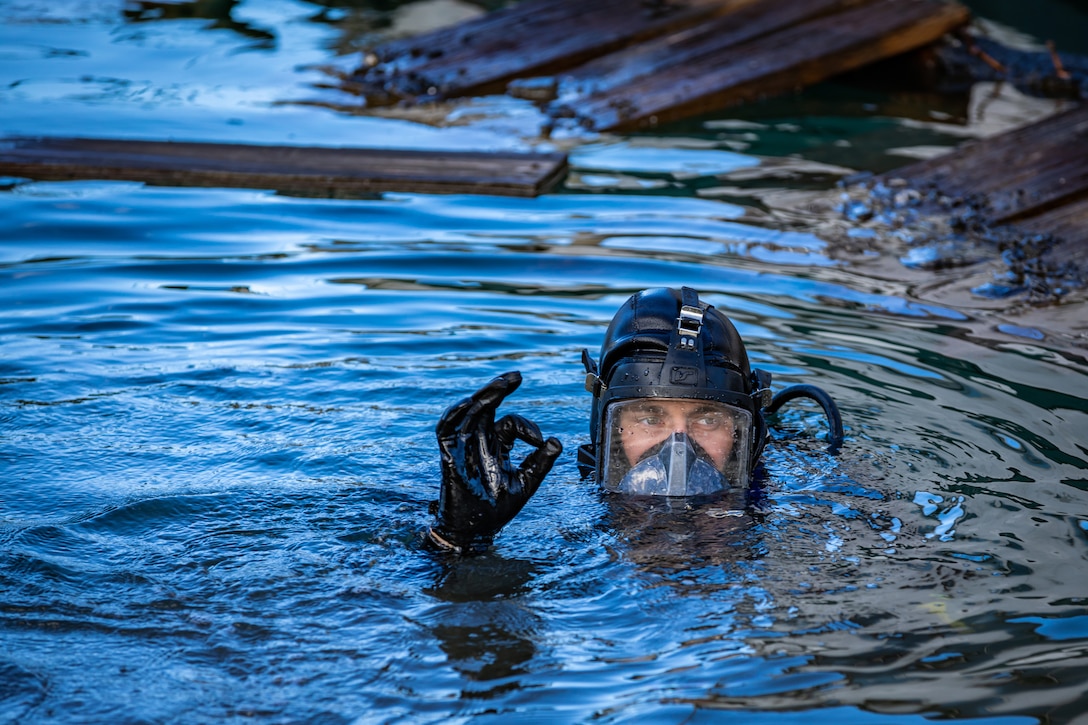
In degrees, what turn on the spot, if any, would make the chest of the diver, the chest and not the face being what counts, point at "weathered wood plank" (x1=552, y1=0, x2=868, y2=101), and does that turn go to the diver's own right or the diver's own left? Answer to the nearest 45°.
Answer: approximately 180°

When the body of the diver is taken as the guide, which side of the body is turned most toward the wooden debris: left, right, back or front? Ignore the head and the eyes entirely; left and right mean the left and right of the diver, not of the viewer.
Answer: back

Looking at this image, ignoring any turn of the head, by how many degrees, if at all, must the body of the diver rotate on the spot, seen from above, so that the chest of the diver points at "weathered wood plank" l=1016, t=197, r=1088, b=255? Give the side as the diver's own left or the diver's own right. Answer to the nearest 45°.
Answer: approximately 135° to the diver's own left

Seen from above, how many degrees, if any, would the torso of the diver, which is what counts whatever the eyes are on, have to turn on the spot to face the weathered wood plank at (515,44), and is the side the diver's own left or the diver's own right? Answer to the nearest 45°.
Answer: approximately 180°

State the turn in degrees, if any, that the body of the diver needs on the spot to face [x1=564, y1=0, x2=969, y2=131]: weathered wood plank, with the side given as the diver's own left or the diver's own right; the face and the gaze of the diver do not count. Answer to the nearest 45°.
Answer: approximately 180°

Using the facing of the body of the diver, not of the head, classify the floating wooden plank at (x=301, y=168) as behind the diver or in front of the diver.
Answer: behind

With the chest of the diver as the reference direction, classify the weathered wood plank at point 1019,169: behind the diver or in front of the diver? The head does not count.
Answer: behind

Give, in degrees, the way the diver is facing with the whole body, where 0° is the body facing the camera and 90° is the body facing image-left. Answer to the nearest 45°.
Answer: approximately 0°
